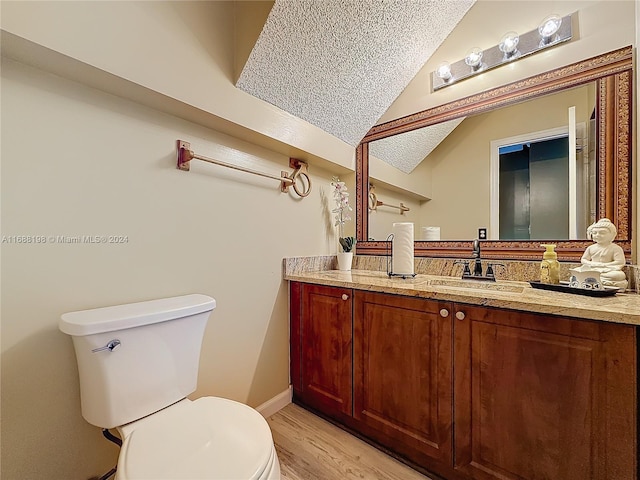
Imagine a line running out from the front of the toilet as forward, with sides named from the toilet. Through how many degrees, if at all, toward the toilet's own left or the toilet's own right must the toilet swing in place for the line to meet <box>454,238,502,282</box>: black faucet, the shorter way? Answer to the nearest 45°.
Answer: approximately 45° to the toilet's own left

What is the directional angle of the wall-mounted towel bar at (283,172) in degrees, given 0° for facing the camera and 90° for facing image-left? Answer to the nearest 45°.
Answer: approximately 315°

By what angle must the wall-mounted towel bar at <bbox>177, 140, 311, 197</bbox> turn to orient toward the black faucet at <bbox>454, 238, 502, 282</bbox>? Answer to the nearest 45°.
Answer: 0° — it already faces it

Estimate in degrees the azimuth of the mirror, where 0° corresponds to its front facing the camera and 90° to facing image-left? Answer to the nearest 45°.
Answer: approximately 45°

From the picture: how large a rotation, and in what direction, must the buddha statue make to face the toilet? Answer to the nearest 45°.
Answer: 0° — it already faces it

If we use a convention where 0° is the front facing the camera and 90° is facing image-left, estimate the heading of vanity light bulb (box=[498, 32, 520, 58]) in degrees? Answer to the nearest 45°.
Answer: approximately 45°

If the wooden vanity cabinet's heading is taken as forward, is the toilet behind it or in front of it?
in front
